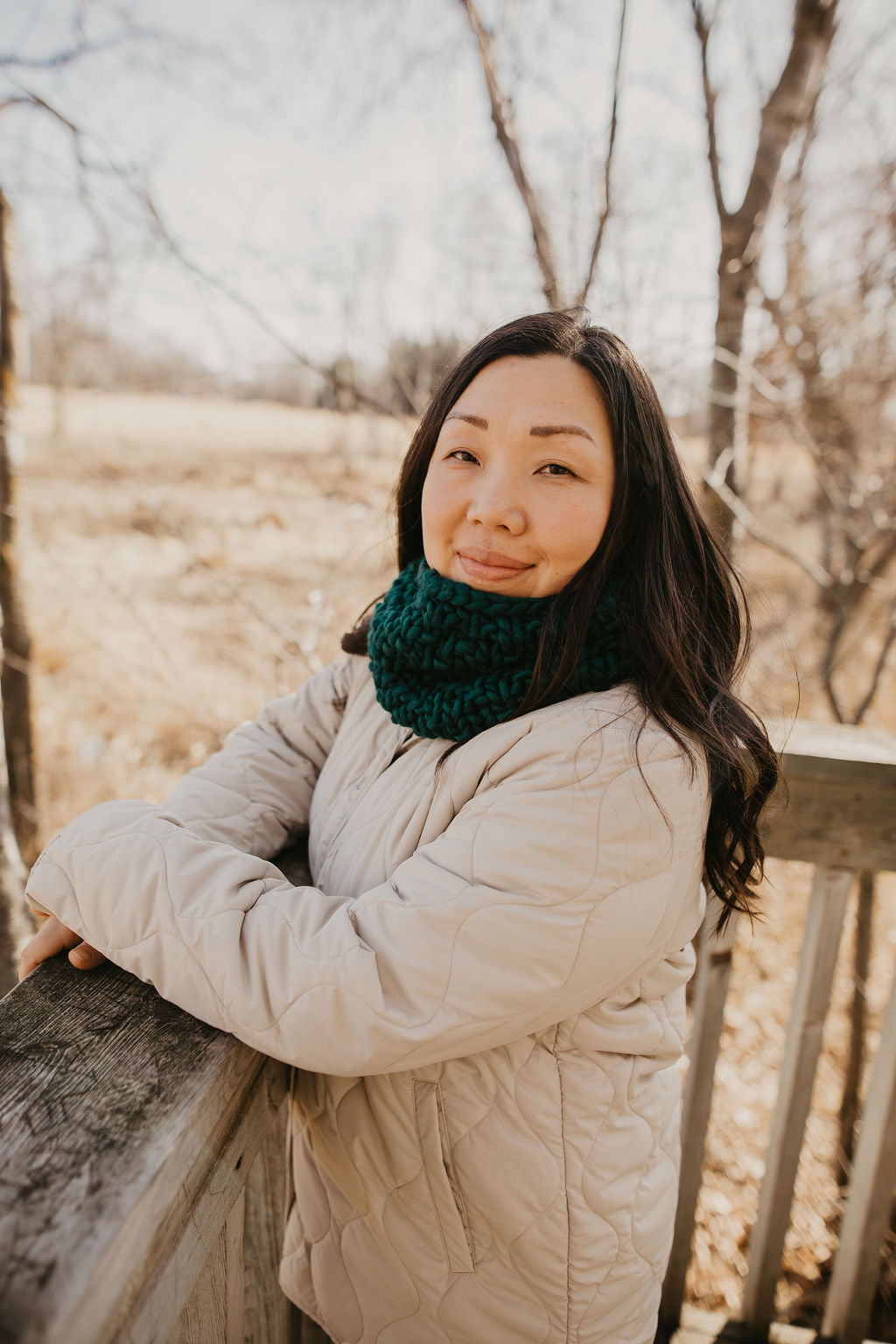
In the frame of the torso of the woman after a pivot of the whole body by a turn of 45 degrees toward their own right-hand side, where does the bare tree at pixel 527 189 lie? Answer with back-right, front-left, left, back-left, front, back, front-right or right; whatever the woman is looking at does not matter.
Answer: right

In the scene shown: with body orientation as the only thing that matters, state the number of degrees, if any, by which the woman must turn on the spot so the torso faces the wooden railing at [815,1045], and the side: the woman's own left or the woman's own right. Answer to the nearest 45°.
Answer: approximately 180°

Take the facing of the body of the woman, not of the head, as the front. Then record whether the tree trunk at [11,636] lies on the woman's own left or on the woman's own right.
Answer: on the woman's own right

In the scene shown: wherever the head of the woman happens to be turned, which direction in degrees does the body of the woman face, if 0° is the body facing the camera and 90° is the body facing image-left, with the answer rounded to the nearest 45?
approximately 45°

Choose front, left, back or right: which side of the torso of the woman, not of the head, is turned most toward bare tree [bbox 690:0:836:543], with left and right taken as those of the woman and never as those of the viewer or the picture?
back

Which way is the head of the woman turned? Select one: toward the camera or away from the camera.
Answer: toward the camera
